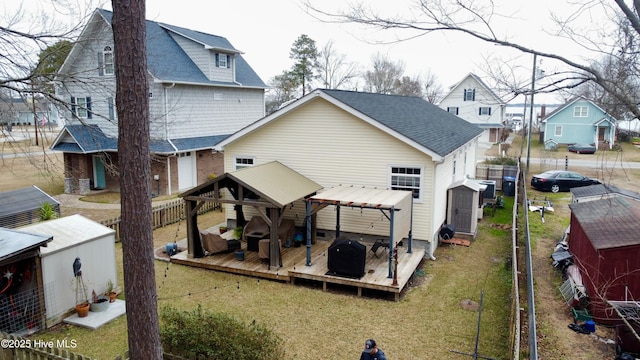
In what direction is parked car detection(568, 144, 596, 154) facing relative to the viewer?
to the viewer's left

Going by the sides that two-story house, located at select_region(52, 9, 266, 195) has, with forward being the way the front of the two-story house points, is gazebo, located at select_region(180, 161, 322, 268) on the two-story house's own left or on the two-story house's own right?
on the two-story house's own left

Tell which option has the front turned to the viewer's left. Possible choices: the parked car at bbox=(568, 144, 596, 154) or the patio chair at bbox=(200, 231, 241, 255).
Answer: the parked car

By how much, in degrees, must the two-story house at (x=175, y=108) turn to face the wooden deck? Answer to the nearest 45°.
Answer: approximately 45° to its left

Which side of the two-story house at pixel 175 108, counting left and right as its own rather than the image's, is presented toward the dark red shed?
left

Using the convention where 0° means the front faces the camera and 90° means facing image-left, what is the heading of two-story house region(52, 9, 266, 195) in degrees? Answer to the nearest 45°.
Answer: approximately 45°

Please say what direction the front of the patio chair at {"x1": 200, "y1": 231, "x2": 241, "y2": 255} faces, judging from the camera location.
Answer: facing to the right of the viewer

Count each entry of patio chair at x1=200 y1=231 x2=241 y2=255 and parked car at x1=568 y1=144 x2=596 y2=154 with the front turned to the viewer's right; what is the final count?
1
